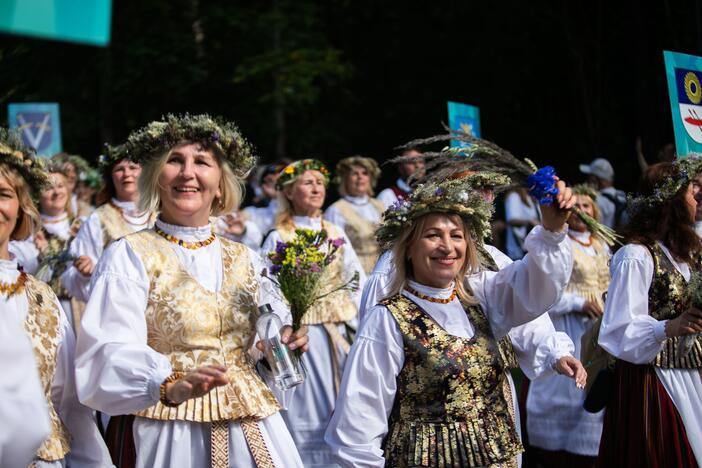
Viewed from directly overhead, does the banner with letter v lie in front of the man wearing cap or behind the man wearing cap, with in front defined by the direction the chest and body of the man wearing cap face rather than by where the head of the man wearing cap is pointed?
in front

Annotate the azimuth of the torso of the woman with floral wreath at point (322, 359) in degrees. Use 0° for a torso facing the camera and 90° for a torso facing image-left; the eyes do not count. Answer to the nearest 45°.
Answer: approximately 315°

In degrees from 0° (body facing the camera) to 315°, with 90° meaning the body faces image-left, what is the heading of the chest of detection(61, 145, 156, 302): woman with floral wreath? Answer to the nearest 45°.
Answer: approximately 315°

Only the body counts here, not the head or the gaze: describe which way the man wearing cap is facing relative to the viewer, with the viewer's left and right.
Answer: facing to the left of the viewer

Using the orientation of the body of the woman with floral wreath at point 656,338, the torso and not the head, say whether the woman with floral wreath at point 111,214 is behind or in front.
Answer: behind

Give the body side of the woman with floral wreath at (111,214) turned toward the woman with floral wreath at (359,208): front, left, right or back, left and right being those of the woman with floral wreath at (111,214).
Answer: left

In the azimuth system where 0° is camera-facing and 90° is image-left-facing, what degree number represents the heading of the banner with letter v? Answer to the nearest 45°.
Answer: approximately 0°
